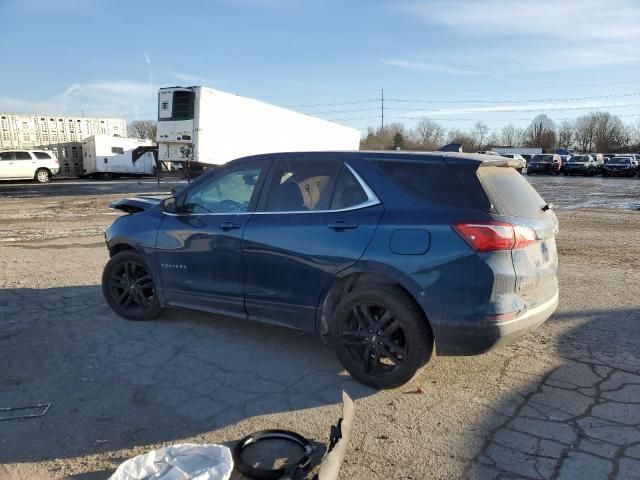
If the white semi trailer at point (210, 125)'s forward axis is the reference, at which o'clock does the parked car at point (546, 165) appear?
The parked car is roughly at 6 o'clock from the white semi trailer.

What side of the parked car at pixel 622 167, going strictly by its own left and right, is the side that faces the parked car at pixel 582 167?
right

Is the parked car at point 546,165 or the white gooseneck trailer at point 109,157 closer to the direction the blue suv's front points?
the white gooseneck trailer

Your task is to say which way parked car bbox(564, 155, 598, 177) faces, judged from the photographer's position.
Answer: facing the viewer and to the left of the viewer

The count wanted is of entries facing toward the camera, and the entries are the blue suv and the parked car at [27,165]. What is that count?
0

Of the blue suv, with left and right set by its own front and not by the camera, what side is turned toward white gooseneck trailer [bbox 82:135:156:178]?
front

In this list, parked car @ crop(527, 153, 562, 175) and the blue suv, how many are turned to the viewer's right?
0

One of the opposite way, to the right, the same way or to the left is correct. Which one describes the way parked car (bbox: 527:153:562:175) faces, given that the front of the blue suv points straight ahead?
to the left

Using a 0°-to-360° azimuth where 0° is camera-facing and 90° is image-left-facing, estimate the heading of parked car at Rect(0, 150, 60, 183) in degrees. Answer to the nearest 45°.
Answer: approximately 90°

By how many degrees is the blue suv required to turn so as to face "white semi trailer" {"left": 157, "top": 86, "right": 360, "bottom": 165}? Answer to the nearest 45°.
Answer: approximately 45° to its right

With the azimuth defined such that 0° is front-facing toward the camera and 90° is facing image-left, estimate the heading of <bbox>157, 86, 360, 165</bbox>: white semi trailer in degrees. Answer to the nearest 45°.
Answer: approximately 45°

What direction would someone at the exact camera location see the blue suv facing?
facing away from the viewer and to the left of the viewer

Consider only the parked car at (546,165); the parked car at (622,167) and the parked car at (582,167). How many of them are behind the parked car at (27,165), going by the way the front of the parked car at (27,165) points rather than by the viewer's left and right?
3
